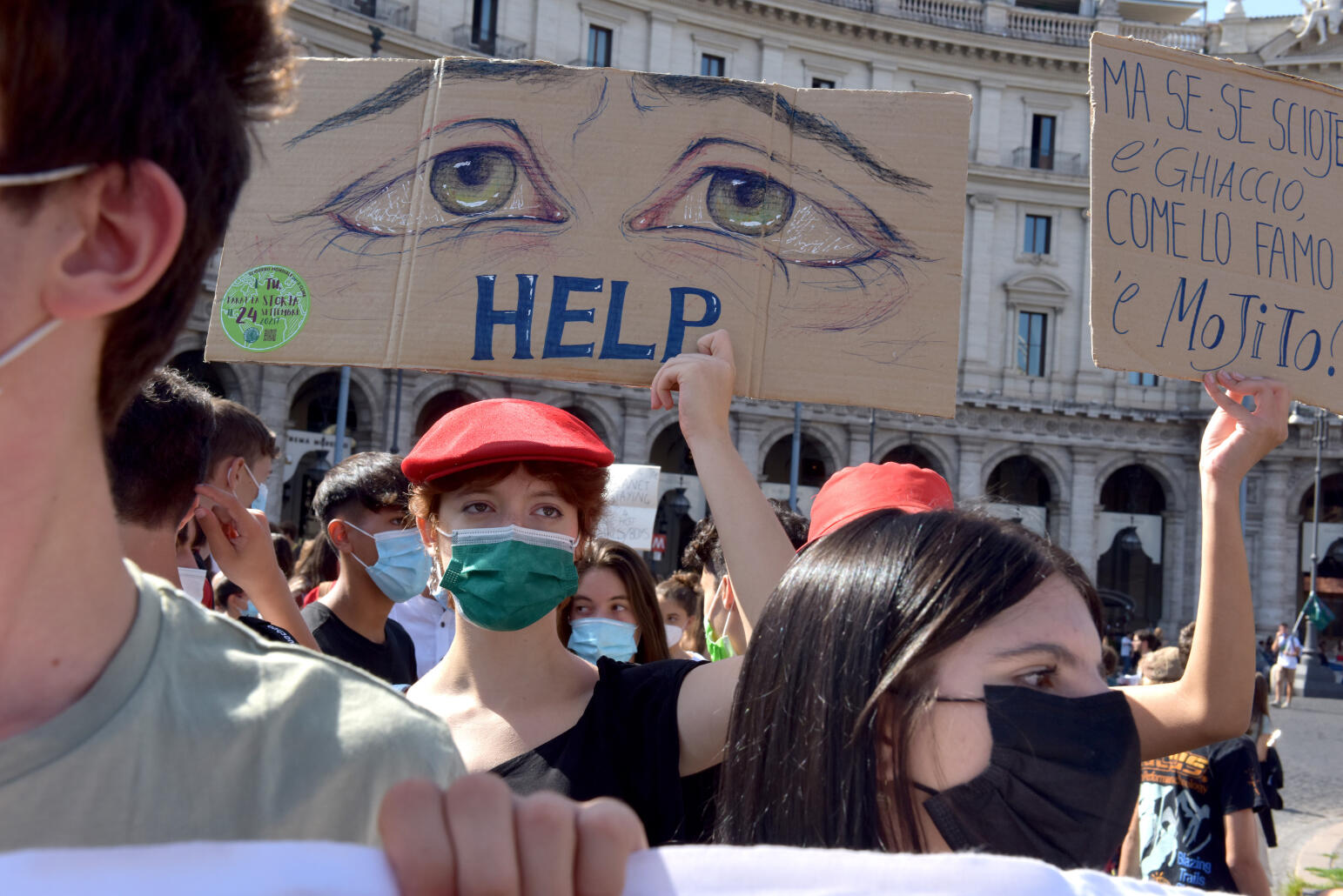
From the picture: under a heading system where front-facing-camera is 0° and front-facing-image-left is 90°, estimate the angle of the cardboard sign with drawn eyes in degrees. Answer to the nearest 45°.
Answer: approximately 0°

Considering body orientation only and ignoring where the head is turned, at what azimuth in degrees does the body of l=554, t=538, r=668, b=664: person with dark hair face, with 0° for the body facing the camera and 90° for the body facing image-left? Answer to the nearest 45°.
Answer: approximately 45°

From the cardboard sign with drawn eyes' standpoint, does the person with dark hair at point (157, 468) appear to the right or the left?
on its right

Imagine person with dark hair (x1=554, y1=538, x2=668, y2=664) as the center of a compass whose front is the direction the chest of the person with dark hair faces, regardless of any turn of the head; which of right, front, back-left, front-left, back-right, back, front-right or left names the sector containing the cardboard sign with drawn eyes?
front-left

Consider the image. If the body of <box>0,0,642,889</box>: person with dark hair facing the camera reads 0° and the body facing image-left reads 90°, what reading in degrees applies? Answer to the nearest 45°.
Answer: approximately 45°
